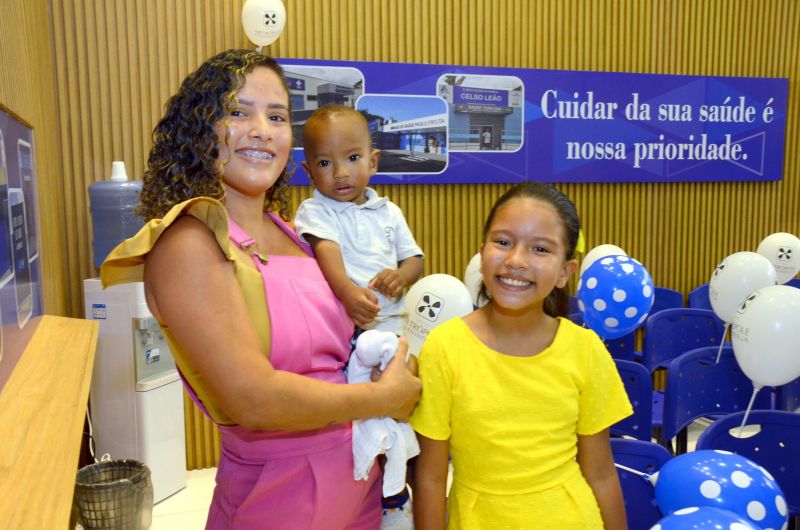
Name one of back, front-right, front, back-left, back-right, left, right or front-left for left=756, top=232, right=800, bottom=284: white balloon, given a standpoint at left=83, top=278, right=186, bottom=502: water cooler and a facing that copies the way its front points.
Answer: front-left

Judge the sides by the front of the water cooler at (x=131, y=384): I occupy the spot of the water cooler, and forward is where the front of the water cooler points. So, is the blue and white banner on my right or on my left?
on my left

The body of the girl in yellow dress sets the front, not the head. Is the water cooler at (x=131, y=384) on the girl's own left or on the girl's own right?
on the girl's own right

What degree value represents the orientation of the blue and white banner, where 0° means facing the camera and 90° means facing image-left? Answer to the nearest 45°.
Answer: approximately 0°

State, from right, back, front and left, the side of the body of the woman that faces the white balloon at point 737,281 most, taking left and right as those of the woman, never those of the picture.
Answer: left

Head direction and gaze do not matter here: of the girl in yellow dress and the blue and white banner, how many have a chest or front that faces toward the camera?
2

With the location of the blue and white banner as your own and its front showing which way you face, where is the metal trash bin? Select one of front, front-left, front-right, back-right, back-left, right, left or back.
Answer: front-right

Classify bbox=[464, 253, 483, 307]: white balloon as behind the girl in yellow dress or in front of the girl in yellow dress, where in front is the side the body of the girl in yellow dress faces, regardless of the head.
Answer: behind

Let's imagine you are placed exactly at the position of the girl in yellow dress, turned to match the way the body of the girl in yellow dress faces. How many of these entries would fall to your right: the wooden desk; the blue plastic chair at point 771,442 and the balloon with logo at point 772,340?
1
